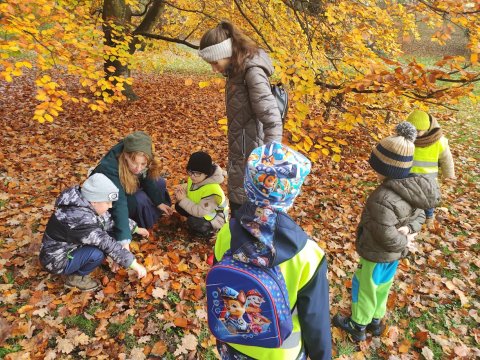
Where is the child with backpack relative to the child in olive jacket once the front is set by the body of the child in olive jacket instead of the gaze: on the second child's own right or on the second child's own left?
on the second child's own left

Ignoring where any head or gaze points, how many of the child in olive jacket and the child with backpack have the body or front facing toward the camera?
0

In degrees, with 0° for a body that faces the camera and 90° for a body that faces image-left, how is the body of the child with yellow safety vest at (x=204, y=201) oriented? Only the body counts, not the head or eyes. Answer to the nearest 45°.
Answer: approximately 45°

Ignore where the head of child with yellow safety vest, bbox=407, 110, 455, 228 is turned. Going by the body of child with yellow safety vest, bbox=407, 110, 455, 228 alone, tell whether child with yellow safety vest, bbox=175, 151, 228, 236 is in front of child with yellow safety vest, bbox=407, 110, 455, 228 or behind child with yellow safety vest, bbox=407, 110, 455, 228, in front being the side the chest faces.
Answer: in front

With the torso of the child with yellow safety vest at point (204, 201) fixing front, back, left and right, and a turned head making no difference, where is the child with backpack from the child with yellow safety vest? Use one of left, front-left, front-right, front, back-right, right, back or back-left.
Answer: front-left

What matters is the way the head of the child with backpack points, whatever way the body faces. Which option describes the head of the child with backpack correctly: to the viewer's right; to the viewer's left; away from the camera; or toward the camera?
away from the camera

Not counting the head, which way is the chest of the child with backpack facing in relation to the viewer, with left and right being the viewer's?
facing away from the viewer and to the right of the viewer

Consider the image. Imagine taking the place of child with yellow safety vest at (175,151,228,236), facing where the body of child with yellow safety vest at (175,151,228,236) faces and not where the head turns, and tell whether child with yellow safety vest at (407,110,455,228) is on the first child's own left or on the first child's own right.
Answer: on the first child's own left

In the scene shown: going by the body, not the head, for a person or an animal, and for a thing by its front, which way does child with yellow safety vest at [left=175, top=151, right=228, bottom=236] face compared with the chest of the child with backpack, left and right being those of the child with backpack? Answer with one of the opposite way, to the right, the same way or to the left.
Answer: the opposite way

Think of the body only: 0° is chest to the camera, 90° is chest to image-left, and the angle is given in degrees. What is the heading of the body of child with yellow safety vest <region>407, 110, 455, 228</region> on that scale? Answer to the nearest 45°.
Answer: approximately 45°

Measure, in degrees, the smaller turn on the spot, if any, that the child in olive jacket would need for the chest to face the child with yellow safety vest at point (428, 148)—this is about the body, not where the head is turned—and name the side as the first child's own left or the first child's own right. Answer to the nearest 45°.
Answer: approximately 45° to the first child's own right

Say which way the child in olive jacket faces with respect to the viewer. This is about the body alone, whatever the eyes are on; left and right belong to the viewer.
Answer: facing away from the viewer and to the left of the viewer

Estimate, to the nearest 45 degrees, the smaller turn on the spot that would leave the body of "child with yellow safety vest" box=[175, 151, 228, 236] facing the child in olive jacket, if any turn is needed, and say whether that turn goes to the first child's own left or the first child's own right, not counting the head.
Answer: approximately 90° to the first child's own left
